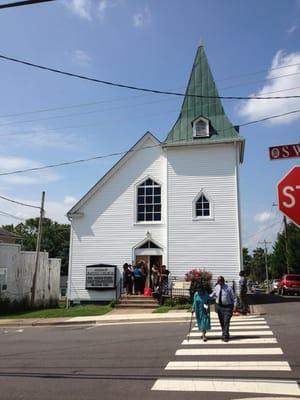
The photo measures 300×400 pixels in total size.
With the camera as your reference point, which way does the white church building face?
facing the viewer

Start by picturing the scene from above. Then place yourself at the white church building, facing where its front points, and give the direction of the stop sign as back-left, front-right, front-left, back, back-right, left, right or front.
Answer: front

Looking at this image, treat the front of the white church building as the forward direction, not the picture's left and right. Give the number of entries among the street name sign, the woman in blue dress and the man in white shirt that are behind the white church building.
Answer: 0

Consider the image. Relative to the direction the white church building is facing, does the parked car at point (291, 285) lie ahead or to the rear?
to the rear

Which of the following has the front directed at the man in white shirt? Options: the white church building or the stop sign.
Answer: the white church building

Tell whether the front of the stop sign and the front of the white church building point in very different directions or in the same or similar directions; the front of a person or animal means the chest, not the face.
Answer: same or similar directions

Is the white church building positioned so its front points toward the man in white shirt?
yes

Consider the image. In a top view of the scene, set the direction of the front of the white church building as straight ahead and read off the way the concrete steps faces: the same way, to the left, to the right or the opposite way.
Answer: the same way

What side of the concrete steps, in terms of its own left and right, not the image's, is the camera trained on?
front

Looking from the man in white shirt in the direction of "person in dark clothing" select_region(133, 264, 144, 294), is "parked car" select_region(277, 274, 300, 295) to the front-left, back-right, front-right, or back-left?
front-right

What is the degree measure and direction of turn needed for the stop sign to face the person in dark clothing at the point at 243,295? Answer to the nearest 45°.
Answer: approximately 180°

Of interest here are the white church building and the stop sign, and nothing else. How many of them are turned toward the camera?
2

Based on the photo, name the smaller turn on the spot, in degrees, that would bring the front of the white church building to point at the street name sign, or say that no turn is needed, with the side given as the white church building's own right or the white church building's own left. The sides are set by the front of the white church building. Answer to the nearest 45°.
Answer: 0° — it already faces it

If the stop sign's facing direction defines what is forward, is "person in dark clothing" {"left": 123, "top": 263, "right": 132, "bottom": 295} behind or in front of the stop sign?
behind

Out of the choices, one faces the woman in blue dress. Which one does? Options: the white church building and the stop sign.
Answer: the white church building

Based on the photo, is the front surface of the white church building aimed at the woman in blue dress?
yes

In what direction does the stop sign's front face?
toward the camera
